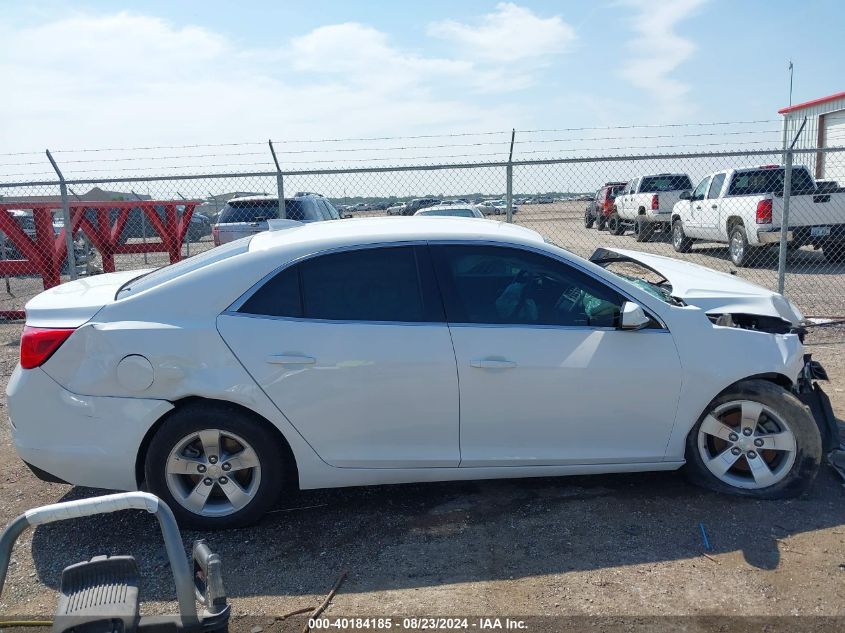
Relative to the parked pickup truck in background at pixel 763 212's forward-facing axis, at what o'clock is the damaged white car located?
The damaged white car is roughly at 8 o'clock from the parked pickup truck in background.

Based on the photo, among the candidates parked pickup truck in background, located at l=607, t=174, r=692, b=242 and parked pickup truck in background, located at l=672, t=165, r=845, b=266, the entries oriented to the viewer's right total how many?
0

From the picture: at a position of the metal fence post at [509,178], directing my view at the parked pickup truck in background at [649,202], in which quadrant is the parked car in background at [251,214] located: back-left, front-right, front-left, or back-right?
front-left

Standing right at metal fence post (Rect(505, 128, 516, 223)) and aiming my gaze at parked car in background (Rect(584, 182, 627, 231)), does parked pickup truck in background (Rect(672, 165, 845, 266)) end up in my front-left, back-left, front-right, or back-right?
front-right

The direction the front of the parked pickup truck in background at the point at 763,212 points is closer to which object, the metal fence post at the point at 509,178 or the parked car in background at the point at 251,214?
the parked car in background

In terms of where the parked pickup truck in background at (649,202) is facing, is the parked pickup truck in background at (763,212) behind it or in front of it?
behind

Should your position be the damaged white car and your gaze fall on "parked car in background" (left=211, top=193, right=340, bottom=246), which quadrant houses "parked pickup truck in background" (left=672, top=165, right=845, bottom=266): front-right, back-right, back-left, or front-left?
front-right

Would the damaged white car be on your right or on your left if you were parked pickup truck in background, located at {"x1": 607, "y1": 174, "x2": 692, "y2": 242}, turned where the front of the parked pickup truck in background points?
on your left

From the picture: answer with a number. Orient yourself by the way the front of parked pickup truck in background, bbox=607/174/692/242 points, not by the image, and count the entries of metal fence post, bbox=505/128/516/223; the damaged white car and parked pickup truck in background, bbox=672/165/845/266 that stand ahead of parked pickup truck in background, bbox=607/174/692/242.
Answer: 0

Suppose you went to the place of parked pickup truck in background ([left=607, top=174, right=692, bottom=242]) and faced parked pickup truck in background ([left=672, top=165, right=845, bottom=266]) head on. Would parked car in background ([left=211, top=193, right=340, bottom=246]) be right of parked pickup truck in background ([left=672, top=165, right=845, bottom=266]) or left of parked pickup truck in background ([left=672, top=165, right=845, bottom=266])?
right

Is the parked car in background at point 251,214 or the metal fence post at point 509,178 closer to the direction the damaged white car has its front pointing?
the metal fence post

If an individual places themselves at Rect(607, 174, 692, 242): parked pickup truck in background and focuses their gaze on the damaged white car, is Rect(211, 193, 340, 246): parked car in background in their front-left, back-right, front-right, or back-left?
front-right

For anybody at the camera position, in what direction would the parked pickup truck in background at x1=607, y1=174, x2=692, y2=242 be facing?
facing away from the viewer and to the left of the viewer

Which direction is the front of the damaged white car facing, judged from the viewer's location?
facing to the right of the viewer

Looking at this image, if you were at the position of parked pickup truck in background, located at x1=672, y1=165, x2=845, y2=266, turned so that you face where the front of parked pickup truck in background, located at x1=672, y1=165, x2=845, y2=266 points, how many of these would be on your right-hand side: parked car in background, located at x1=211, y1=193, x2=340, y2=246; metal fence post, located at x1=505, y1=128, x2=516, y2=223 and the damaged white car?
0

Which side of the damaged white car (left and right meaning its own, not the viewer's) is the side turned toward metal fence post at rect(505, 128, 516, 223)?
left

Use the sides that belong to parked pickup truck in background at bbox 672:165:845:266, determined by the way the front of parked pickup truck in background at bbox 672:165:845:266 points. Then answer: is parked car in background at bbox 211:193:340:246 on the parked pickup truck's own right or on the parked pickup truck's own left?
on the parked pickup truck's own left

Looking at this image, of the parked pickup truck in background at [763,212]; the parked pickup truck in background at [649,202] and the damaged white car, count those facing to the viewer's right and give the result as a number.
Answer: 1

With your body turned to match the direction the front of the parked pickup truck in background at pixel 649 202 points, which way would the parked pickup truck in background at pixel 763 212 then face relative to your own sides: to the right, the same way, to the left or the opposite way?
the same way

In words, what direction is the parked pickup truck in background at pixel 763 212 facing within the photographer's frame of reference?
facing away from the viewer and to the left of the viewer

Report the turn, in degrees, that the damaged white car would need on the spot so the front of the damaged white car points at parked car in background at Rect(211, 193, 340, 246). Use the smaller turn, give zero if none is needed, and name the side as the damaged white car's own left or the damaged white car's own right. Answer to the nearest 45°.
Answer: approximately 90° to the damaged white car's own left
